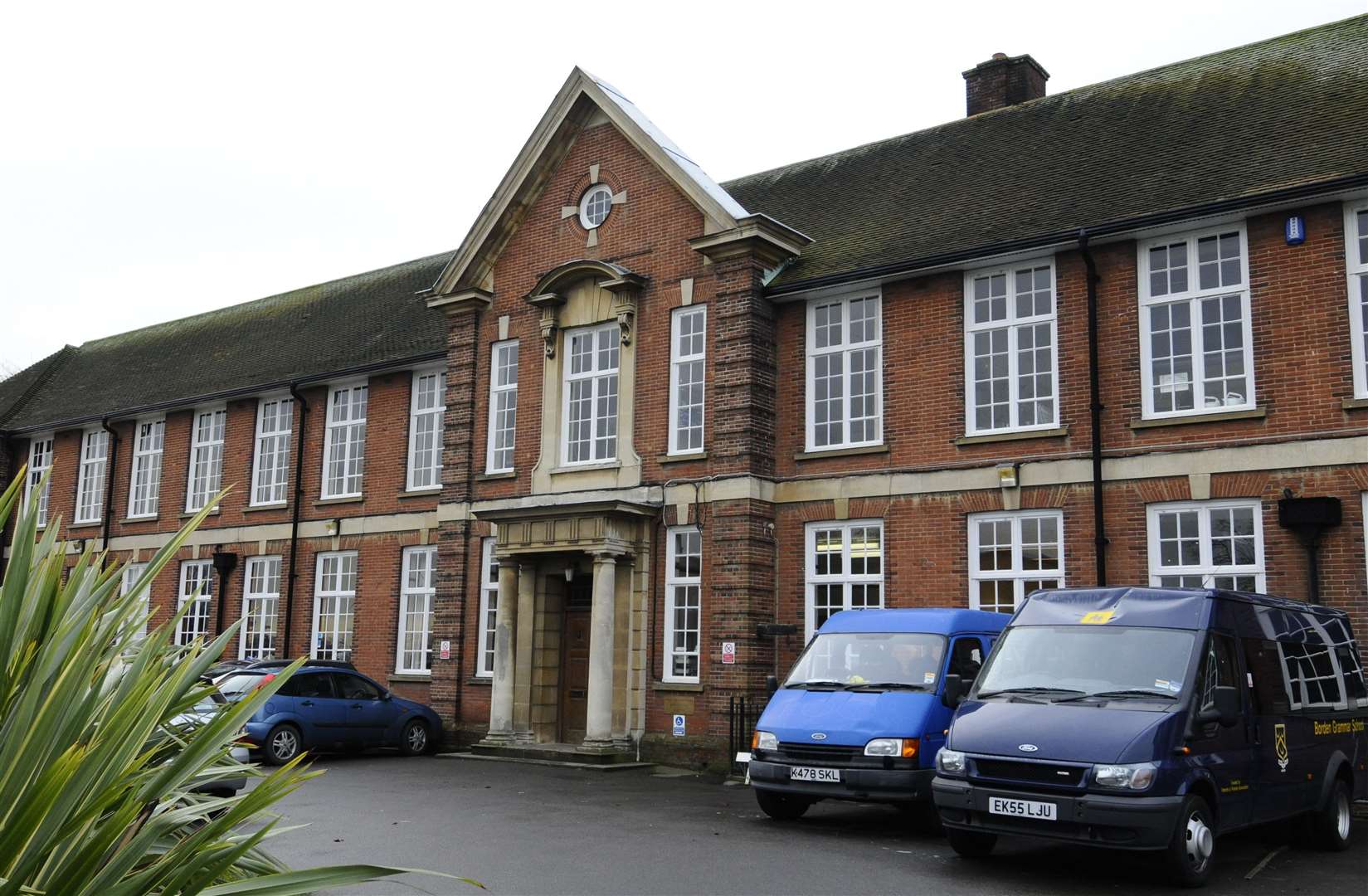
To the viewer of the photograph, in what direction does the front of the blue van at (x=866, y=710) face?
facing the viewer and to the left of the viewer

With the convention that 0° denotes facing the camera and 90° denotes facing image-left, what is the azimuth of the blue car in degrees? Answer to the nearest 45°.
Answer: approximately 225°

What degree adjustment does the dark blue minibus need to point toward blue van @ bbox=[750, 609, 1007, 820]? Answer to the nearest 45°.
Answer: approximately 90° to its right

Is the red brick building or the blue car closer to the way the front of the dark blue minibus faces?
the blue car

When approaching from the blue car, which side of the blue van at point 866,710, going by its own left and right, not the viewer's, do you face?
right

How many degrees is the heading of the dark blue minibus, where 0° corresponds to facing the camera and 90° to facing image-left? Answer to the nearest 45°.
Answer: approximately 45°

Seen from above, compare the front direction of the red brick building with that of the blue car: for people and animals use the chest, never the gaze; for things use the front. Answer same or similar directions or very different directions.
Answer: very different directions

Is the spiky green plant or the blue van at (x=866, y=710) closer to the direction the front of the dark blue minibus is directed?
the spiky green plant

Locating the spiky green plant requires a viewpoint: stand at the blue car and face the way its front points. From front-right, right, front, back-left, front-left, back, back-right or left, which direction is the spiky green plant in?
back-right

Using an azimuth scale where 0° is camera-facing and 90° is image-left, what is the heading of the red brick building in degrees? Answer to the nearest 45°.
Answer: approximately 45°

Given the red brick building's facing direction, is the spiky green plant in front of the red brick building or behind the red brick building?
in front

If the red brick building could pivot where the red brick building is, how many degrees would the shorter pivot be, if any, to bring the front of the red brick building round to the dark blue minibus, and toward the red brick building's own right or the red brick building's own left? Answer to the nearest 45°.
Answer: approximately 45° to the red brick building's own left

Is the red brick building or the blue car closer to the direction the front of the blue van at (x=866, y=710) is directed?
the blue car
